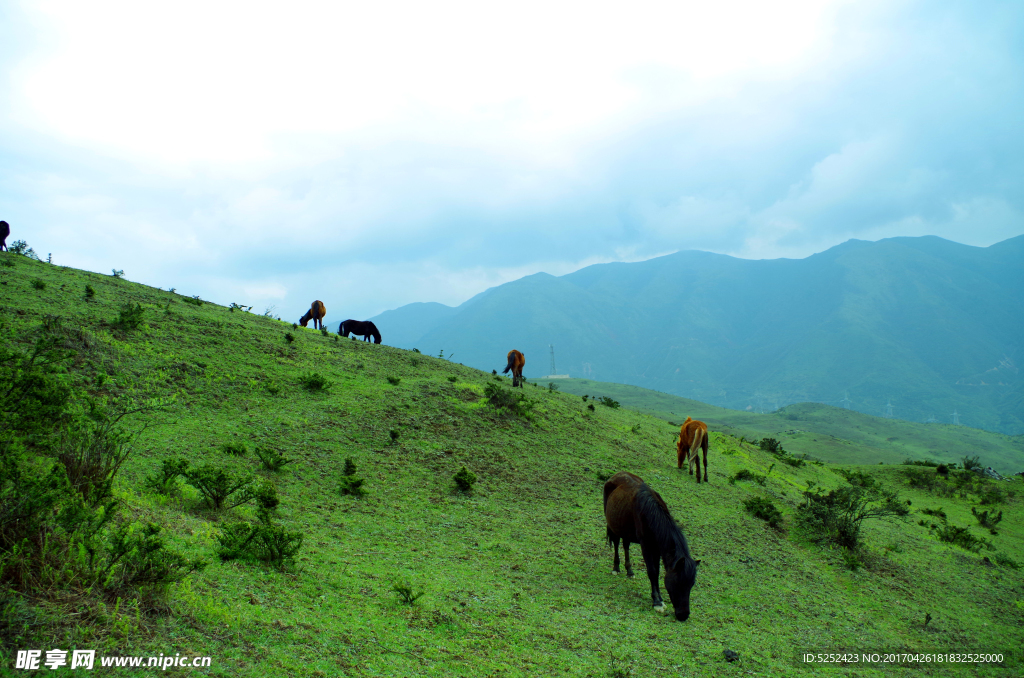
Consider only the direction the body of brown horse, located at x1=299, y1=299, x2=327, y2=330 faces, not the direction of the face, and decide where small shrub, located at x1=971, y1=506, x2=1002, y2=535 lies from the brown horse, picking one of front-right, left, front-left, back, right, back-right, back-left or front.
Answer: back

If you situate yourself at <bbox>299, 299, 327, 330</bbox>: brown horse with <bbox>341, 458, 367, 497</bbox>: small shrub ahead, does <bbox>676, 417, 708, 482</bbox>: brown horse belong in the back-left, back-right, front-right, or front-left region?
front-left

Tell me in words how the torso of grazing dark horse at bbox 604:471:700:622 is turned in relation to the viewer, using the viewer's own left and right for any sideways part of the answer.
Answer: facing the viewer and to the right of the viewer

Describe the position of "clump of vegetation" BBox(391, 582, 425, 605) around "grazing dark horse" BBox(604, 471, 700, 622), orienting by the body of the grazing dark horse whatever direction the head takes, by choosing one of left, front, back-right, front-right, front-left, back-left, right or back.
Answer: right

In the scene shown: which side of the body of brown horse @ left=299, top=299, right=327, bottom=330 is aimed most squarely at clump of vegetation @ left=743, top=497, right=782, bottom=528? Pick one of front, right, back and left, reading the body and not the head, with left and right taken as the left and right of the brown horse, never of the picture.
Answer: back

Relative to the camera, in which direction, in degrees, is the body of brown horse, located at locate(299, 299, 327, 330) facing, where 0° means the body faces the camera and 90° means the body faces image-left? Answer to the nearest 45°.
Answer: approximately 135°
